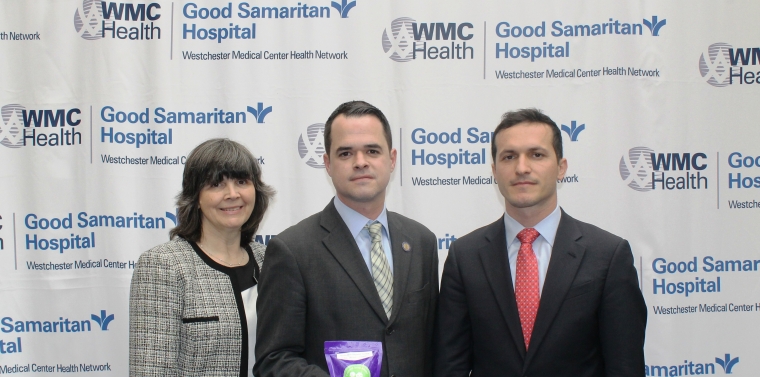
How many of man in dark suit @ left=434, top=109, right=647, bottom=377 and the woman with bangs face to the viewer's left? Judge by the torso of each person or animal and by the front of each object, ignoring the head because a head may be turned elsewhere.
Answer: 0

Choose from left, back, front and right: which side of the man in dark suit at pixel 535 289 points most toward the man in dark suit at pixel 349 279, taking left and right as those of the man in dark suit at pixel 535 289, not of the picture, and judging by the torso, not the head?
right

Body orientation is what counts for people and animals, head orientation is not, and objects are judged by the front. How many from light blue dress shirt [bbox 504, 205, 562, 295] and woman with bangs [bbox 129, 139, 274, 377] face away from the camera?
0

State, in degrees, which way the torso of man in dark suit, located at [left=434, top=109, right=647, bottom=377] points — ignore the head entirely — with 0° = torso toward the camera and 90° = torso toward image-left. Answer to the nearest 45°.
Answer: approximately 0°

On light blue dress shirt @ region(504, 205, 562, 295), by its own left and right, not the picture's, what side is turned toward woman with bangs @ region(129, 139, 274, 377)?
right

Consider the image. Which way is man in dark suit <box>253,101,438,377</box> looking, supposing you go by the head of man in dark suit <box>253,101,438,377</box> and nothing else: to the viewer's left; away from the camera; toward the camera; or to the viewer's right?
toward the camera

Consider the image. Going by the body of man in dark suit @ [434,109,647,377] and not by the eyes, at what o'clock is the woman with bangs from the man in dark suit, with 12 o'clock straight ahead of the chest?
The woman with bangs is roughly at 3 o'clock from the man in dark suit.

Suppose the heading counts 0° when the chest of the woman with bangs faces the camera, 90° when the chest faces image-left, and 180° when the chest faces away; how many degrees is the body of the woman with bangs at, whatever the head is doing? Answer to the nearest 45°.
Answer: approximately 315°

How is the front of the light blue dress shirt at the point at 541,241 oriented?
toward the camera

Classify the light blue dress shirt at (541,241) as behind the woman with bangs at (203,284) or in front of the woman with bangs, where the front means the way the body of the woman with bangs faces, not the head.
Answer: in front

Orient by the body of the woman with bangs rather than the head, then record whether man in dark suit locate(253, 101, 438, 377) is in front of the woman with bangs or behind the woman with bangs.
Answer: in front
